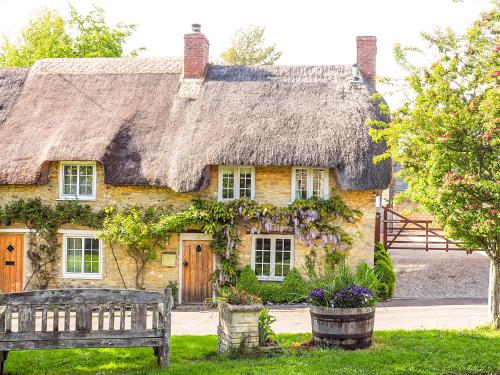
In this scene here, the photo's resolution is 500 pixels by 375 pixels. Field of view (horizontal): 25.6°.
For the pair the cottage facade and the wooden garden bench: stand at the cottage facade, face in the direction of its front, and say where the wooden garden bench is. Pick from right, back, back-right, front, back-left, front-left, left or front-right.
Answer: front

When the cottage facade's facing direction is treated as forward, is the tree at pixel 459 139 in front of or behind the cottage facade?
in front

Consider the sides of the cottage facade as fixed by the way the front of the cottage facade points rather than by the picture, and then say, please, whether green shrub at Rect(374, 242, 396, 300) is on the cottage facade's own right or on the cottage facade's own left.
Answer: on the cottage facade's own left

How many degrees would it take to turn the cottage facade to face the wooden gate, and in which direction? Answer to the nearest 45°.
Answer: approximately 135° to its left

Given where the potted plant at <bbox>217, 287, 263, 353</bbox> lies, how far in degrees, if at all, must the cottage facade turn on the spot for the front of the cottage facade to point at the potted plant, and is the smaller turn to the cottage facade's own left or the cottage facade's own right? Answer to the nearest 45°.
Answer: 0° — it already faces it

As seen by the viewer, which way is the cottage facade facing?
toward the camera

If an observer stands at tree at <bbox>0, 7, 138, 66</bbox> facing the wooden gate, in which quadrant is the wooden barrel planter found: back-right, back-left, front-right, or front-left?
front-right
